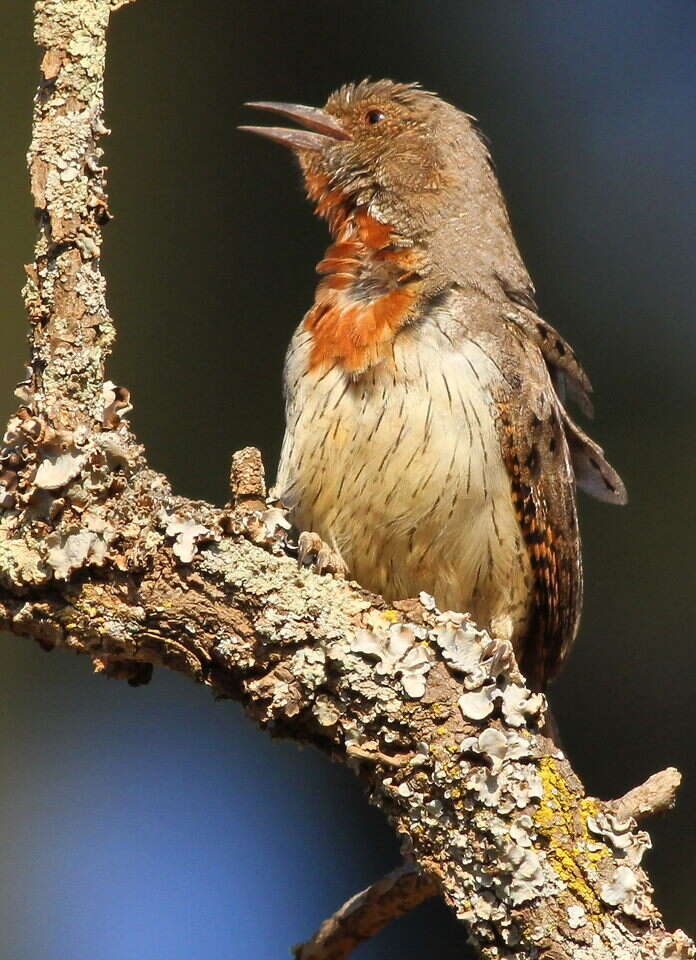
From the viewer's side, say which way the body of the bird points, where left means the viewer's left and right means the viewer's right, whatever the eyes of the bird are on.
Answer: facing the viewer and to the left of the viewer
